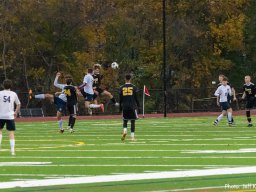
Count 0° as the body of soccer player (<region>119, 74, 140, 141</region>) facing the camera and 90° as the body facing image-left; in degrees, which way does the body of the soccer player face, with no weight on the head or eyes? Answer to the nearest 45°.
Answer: approximately 180°
